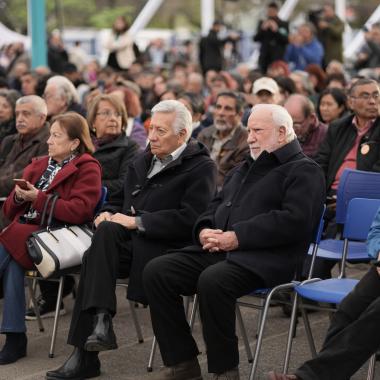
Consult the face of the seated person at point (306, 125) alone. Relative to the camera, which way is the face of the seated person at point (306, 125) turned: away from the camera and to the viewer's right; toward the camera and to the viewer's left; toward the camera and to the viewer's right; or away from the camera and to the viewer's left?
toward the camera and to the viewer's left

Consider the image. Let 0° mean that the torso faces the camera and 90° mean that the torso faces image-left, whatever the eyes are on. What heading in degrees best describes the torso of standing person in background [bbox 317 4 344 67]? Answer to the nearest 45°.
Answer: approximately 45°

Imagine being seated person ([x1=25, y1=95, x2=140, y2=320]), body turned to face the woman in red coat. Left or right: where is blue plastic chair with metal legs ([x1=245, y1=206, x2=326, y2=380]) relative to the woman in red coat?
left

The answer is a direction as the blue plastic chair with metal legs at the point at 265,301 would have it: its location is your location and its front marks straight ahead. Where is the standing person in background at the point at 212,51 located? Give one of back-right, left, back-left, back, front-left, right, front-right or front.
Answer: back-right

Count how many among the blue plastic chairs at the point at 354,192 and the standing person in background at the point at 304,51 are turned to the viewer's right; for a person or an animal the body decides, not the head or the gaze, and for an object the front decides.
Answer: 0

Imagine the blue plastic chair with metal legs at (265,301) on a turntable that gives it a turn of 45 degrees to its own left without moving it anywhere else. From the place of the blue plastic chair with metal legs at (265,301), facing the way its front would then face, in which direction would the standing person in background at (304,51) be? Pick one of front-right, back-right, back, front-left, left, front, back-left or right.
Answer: back

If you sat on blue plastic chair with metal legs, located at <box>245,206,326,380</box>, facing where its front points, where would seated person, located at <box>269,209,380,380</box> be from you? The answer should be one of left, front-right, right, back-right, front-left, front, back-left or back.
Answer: left

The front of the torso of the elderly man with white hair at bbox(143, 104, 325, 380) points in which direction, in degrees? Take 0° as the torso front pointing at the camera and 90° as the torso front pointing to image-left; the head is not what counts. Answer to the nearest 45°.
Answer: approximately 45°

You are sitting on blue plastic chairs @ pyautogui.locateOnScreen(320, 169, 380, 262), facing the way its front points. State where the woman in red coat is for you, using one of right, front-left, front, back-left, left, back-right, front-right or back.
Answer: front-right

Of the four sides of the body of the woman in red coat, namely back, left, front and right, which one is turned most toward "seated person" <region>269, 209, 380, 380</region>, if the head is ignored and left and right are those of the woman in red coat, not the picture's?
left

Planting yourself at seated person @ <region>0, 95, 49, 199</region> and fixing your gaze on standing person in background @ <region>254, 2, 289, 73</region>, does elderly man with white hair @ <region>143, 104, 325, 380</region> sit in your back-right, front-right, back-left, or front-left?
back-right

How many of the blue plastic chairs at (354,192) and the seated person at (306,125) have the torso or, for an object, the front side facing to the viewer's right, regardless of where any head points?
0
